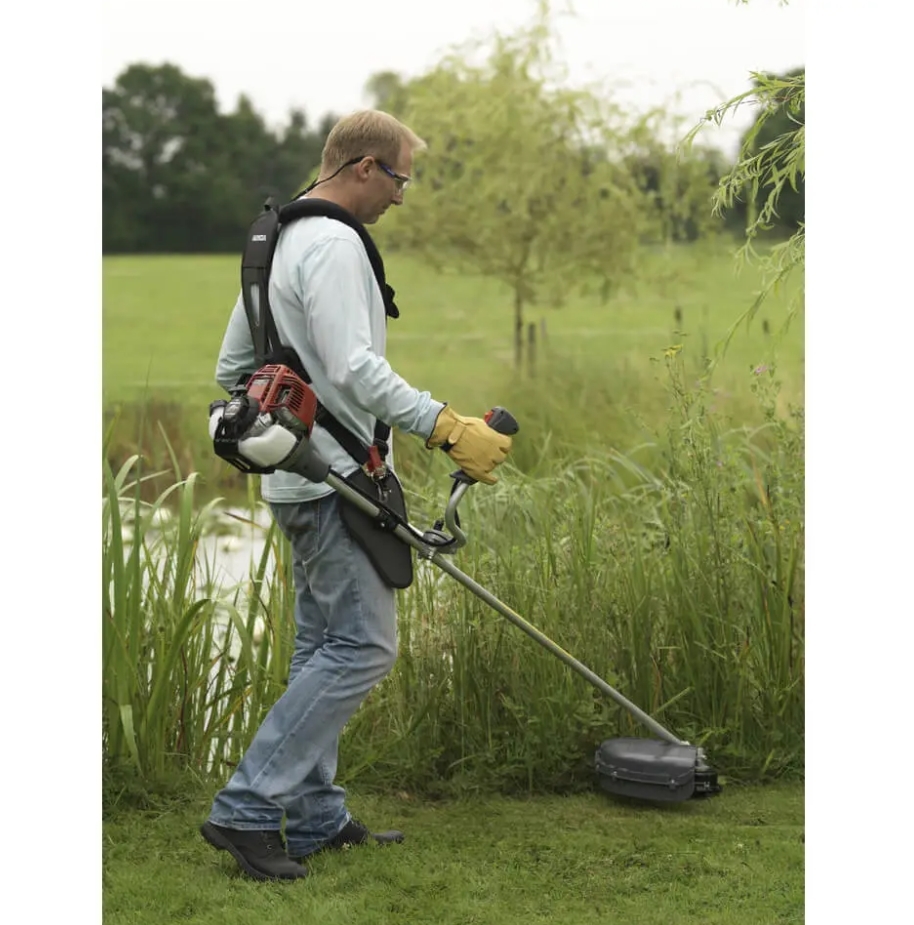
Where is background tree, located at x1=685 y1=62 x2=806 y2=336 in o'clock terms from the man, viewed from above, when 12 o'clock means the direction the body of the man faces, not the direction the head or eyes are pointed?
The background tree is roughly at 11 o'clock from the man.

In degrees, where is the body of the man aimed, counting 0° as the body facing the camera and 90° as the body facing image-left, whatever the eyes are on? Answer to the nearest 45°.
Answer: approximately 270°

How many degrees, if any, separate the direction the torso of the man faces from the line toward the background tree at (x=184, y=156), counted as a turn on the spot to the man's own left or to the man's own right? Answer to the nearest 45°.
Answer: approximately 90° to the man's own left

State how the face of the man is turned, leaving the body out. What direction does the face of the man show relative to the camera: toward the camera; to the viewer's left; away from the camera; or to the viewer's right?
to the viewer's right

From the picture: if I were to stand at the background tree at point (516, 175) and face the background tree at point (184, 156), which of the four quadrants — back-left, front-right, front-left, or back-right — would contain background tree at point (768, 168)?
back-left
